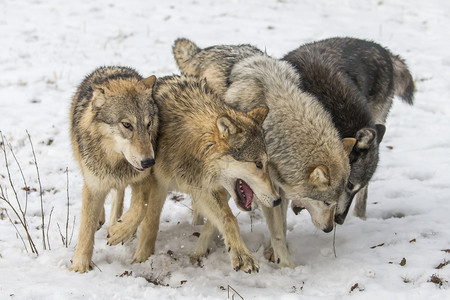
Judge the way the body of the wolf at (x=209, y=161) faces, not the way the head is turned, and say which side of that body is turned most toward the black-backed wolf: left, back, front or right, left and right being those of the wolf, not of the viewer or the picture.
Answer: left

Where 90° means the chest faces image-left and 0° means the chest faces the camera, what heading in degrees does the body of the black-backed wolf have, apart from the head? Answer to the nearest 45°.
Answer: approximately 45°

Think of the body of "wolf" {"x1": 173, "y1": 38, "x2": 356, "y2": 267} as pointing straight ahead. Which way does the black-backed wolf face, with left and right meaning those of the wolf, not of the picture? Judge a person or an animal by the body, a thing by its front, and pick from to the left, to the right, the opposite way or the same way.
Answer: to the right

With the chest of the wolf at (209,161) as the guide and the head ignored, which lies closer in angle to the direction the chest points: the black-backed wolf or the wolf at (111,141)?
the black-backed wolf

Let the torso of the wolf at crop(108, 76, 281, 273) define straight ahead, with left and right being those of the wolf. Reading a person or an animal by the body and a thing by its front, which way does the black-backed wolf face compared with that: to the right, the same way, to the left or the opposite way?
to the right

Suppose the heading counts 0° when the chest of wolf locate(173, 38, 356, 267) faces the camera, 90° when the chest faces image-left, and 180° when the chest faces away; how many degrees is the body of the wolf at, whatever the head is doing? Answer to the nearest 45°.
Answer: approximately 315°

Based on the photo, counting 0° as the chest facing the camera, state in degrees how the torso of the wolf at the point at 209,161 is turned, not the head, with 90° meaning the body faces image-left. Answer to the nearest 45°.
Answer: approximately 315°

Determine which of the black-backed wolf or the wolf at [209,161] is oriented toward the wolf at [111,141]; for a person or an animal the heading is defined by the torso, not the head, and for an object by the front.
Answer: the black-backed wolf

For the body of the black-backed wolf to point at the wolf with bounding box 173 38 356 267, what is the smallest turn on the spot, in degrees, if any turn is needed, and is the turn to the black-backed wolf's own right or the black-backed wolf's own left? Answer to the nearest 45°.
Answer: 0° — it already faces it

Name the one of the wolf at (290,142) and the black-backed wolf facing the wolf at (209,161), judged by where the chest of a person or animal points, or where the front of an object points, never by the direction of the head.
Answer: the black-backed wolf

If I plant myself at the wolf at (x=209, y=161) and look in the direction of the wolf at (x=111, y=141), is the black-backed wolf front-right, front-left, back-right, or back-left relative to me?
back-right
